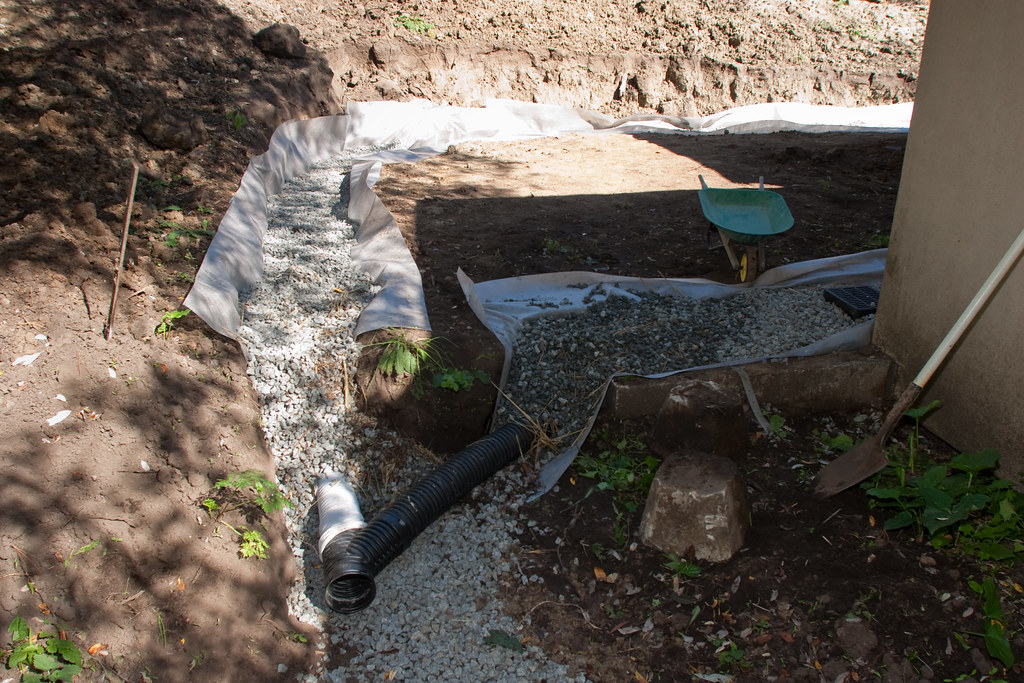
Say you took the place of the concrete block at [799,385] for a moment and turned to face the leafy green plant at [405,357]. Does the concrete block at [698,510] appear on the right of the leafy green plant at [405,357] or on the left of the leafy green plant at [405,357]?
left

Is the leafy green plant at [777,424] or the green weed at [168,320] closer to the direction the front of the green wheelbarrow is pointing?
the leafy green plant

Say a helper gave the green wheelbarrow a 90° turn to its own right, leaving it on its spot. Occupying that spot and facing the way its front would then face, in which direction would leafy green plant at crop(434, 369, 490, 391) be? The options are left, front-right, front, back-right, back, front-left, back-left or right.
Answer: front-left

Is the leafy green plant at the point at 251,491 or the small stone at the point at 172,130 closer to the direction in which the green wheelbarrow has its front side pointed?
the leafy green plant

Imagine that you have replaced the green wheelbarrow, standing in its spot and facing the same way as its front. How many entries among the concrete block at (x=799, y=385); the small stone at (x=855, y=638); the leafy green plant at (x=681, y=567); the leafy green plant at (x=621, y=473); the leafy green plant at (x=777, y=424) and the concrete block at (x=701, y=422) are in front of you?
6

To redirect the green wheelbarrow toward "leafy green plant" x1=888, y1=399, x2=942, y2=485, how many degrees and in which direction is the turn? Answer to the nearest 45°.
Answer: approximately 45° to its left

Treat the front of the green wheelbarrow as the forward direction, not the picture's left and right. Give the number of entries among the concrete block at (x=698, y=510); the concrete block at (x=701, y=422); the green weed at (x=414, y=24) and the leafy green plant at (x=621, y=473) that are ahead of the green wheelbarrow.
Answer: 3

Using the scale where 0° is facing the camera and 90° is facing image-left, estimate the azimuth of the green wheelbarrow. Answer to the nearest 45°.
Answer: approximately 0°

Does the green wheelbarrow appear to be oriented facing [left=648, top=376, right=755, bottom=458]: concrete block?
yes

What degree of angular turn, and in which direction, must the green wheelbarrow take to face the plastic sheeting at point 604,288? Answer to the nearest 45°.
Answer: approximately 45° to its right

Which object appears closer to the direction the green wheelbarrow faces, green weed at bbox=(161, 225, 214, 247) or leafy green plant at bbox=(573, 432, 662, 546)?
the leafy green plant

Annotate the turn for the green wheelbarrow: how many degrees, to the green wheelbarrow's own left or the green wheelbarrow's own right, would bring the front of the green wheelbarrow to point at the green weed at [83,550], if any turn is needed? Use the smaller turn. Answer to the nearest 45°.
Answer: approximately 45° to the green wheelbarrow's own right

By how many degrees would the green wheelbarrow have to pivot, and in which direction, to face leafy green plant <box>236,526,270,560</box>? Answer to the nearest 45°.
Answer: approximately 45° to its right

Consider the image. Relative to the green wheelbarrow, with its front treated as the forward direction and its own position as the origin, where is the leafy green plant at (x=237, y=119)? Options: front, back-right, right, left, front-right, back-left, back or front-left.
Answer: right

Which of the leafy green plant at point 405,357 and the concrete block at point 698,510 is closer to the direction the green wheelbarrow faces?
the concrete block

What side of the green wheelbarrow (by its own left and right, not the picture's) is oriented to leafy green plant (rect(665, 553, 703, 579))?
front

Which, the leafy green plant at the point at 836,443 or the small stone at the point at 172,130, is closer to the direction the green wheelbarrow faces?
the leafy green plant

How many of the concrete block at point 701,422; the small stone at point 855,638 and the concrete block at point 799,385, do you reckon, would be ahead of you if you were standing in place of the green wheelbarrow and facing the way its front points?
3

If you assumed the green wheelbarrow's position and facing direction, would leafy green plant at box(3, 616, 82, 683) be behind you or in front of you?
in front

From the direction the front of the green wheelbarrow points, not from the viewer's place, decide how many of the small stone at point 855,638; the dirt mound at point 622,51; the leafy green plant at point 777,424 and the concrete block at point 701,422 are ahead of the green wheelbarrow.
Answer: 3
